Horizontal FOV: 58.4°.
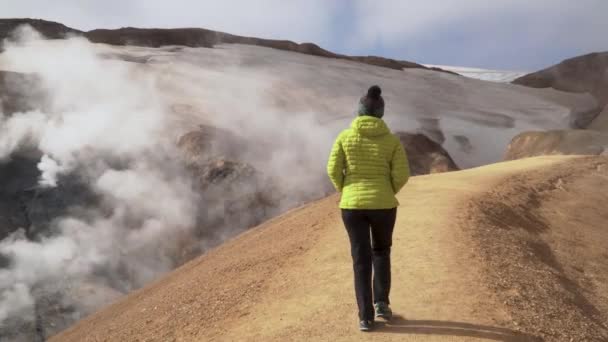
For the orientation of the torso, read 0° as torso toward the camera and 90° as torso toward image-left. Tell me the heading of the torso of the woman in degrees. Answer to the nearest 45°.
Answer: approximately 180°
